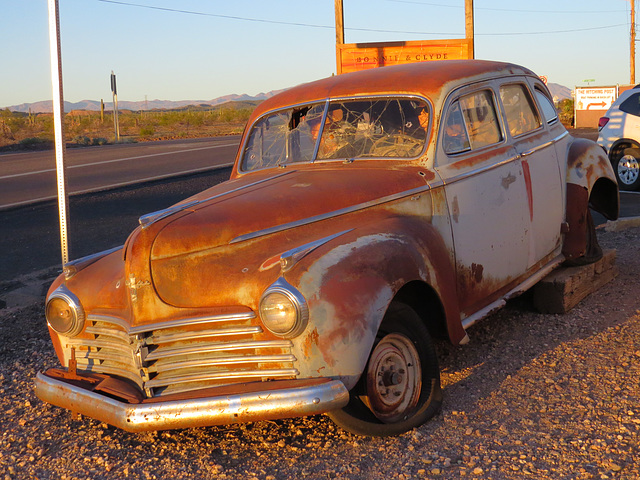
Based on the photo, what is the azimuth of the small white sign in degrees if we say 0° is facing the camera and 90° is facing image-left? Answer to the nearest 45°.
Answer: approximately 0°

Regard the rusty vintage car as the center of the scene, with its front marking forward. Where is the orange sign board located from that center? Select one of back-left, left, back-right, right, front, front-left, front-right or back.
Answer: back-right

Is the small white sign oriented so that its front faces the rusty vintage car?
yes

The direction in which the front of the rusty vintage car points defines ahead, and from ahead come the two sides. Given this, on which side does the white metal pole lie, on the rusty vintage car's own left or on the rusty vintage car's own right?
on the rusty vintage car's own right

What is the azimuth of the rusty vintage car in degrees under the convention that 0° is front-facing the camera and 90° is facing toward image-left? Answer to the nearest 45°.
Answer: approximately 45°

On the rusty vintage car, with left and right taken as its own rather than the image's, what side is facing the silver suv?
back

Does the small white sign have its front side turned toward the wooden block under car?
yes
